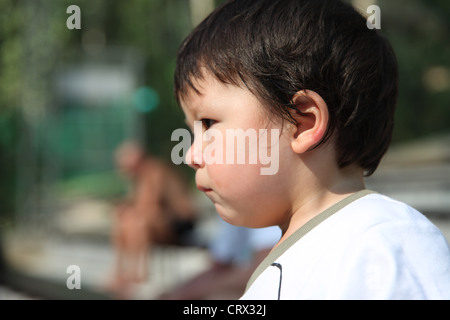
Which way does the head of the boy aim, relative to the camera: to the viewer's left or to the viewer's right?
to the viewer's left

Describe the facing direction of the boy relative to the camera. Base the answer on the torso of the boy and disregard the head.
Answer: to the viewer's left
